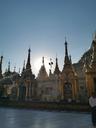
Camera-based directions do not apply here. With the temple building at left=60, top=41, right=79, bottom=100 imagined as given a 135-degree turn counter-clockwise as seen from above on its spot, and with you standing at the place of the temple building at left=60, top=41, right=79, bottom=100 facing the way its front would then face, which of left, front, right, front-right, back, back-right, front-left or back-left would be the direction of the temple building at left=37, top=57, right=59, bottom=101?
left

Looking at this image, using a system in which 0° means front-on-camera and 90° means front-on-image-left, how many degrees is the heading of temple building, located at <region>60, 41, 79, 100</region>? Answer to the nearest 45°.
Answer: approximately 0°
